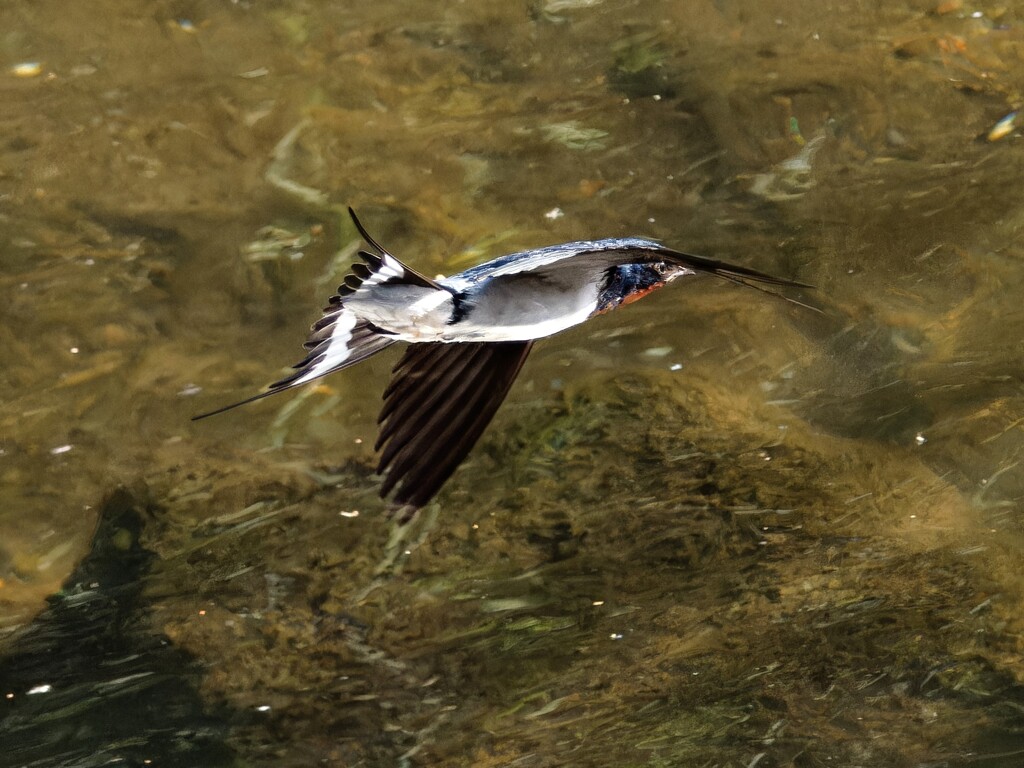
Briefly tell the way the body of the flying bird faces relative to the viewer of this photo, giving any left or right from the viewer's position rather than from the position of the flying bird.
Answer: facing to the right of the viewer

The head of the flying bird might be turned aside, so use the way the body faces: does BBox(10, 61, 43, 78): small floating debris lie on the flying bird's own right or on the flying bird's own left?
on the flying bird's own left

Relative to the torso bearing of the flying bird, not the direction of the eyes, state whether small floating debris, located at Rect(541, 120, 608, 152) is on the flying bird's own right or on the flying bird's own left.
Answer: on the flying bird's own left

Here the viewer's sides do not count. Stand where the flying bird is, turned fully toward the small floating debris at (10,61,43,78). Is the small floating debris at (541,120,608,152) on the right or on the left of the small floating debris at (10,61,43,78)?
right

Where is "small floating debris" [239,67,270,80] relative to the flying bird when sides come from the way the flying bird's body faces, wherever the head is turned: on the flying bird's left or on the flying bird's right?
on the flying bird's left

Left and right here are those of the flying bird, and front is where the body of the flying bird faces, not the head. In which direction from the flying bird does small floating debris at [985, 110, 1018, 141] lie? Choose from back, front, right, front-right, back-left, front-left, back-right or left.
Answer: front-left
